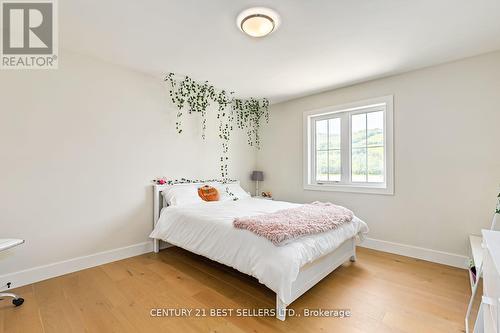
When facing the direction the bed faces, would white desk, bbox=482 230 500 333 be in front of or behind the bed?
in front

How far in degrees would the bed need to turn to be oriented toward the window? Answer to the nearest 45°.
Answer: approximately 90° to its left

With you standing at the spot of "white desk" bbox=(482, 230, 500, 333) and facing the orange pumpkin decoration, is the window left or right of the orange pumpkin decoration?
right

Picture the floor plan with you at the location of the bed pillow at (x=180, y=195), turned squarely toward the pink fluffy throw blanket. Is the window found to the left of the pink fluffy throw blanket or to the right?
left

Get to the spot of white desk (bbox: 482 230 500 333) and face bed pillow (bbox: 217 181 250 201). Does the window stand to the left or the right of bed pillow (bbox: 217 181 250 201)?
right

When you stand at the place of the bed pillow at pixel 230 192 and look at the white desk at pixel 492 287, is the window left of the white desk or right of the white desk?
left

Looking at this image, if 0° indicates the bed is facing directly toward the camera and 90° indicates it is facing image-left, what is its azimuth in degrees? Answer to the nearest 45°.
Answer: approximately 315°
